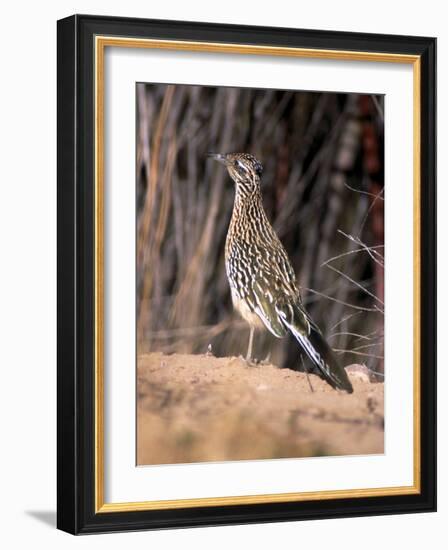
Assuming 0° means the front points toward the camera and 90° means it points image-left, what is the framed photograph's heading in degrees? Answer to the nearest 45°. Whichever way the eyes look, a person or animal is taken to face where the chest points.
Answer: approximately 315°
